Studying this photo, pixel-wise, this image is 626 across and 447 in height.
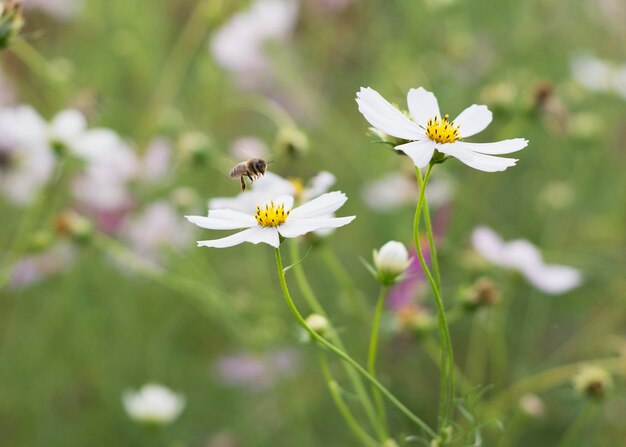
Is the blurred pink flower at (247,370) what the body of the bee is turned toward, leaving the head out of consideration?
no

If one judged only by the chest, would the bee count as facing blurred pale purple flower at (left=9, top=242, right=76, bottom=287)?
no

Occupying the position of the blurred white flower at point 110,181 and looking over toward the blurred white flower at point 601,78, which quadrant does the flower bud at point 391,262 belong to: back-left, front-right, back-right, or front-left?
front-right

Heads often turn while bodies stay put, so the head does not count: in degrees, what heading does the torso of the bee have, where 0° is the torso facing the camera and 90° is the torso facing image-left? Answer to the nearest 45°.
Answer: approximately 270°
